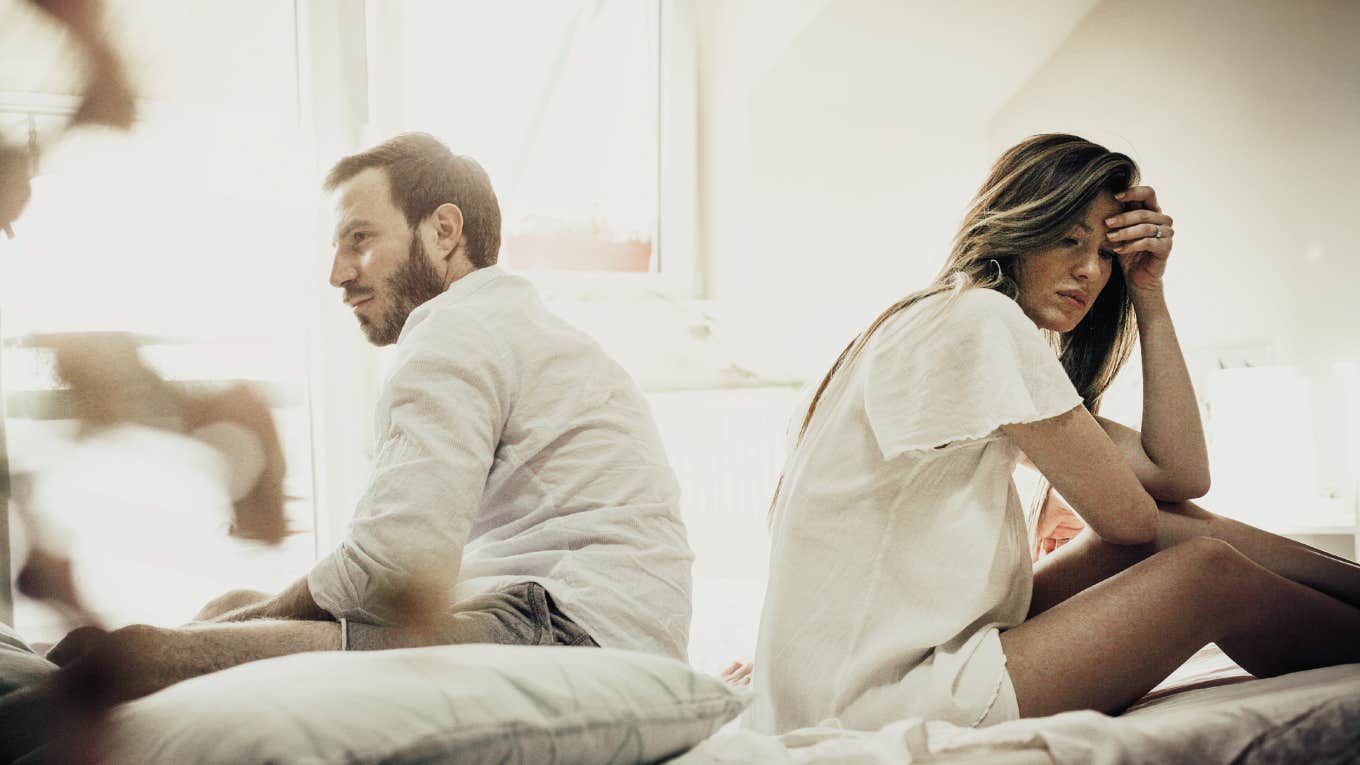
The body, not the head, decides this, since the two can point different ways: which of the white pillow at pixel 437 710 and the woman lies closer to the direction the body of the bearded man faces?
the white pillow

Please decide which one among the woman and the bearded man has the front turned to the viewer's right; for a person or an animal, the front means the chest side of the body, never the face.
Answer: the woman

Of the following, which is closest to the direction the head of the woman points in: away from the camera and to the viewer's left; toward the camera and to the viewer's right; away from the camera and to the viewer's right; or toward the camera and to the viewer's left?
toward the camera and to the viewer's right

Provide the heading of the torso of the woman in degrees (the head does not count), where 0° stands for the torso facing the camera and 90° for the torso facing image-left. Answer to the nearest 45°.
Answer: approximately 270°

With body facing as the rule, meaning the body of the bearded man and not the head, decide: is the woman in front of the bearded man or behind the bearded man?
behind

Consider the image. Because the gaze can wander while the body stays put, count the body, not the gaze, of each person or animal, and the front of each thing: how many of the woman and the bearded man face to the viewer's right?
1

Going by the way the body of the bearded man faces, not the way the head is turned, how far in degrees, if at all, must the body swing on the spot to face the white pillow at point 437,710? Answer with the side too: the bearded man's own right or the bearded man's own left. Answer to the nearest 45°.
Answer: approximately 90° to the bearded man's own left

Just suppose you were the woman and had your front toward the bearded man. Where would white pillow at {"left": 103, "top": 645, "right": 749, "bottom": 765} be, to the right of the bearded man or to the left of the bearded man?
left

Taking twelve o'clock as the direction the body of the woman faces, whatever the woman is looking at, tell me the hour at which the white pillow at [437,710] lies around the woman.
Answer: The white pillow is roughly at 4 o'clock from the woman.

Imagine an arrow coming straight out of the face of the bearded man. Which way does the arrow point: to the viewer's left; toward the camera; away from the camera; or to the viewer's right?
to the viewer's left

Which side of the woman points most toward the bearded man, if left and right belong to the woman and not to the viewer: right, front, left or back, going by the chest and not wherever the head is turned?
back

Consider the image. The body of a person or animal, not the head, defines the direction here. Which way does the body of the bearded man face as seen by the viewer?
to the viewer's left
